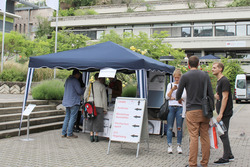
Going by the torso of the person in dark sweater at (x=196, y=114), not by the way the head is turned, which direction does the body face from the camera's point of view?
away from the camera

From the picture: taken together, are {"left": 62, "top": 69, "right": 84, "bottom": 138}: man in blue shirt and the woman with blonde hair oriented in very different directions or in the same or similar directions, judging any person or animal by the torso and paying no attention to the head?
very different directions

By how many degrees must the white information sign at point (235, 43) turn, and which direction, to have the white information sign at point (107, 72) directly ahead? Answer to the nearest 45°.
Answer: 0° — it already faces it

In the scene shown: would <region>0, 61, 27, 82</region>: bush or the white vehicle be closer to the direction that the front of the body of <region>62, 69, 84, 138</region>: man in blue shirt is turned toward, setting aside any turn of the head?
the white vehicle

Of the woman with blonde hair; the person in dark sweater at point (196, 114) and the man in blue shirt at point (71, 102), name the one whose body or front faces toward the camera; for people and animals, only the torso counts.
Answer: the woman with blonde hair

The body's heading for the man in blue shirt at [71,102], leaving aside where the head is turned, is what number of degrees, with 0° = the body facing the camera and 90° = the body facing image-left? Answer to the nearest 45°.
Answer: approximately 225°

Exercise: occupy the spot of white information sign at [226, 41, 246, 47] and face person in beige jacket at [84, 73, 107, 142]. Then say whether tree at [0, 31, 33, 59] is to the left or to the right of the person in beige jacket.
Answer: right
